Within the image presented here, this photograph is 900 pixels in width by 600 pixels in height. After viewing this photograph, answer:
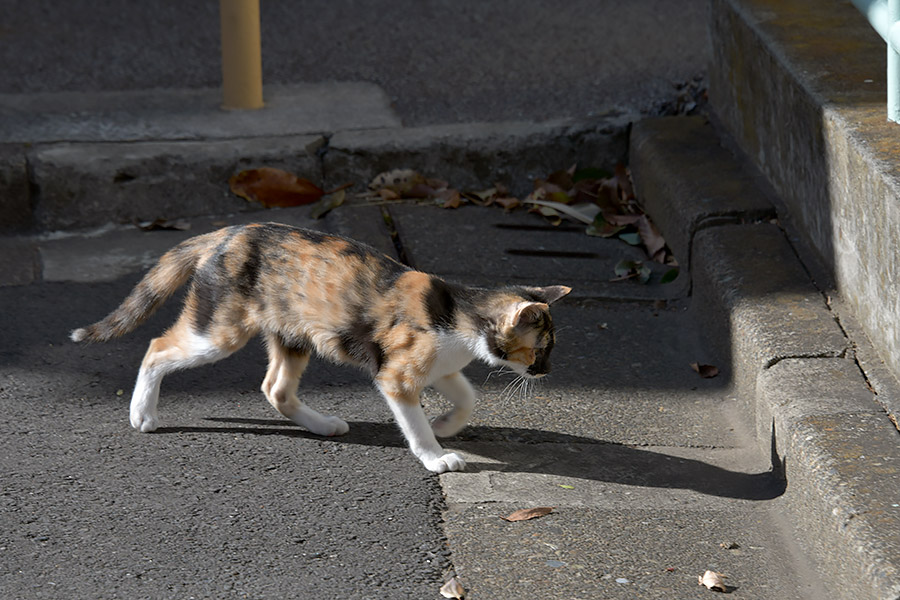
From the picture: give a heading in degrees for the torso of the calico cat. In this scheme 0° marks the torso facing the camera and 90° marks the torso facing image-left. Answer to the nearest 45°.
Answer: approximately 270°

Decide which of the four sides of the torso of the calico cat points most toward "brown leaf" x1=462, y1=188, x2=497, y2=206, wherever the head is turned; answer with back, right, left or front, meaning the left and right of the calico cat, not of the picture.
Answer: left

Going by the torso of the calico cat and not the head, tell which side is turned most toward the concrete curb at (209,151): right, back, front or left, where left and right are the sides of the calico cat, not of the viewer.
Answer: left

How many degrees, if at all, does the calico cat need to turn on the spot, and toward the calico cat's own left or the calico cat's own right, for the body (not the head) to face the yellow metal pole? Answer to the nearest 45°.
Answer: approximately 90° to the calico cat's own left

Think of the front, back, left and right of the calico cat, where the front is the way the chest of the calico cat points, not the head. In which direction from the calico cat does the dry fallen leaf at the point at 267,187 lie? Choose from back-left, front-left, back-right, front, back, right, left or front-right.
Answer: left

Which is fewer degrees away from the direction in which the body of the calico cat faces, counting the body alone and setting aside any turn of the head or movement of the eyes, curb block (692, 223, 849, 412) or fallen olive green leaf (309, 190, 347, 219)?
the curb block

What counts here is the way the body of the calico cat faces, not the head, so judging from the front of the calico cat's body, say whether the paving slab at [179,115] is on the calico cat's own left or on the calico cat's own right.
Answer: on the calico cat's own left

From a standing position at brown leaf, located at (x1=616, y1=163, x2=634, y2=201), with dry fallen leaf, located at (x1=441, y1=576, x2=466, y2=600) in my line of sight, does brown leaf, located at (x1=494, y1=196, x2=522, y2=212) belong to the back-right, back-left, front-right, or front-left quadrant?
front-right
